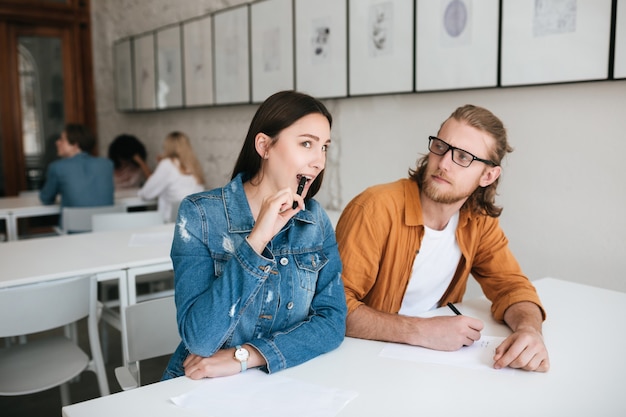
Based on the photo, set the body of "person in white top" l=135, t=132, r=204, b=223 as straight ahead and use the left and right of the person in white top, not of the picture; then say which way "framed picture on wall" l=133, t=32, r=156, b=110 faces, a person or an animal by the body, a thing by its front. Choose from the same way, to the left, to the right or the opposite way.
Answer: to the left

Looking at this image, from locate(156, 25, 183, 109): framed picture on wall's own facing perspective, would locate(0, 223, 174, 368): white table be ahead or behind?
ahead

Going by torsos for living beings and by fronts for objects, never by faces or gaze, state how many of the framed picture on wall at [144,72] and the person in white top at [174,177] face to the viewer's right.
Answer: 0

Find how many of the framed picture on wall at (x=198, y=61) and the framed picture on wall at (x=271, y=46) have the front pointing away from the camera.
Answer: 0

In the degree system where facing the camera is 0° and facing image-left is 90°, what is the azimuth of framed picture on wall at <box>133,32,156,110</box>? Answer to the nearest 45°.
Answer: approximately 45°

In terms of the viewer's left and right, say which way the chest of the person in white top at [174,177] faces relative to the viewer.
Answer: facing away from the viewer and to the left of the viewer

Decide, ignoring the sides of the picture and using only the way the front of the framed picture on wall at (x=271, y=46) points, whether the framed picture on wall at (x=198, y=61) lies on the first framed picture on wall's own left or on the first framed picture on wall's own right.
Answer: on the first framed picture on wall's own right

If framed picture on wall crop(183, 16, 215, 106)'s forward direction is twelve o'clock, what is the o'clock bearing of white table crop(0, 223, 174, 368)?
The white table is roughly at 11 o'clock from the framed picture on wall.

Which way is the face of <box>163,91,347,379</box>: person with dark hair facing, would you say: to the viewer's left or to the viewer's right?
to the viewer's right

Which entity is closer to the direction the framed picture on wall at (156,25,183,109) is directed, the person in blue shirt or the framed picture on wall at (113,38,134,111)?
the person in blue shirt
